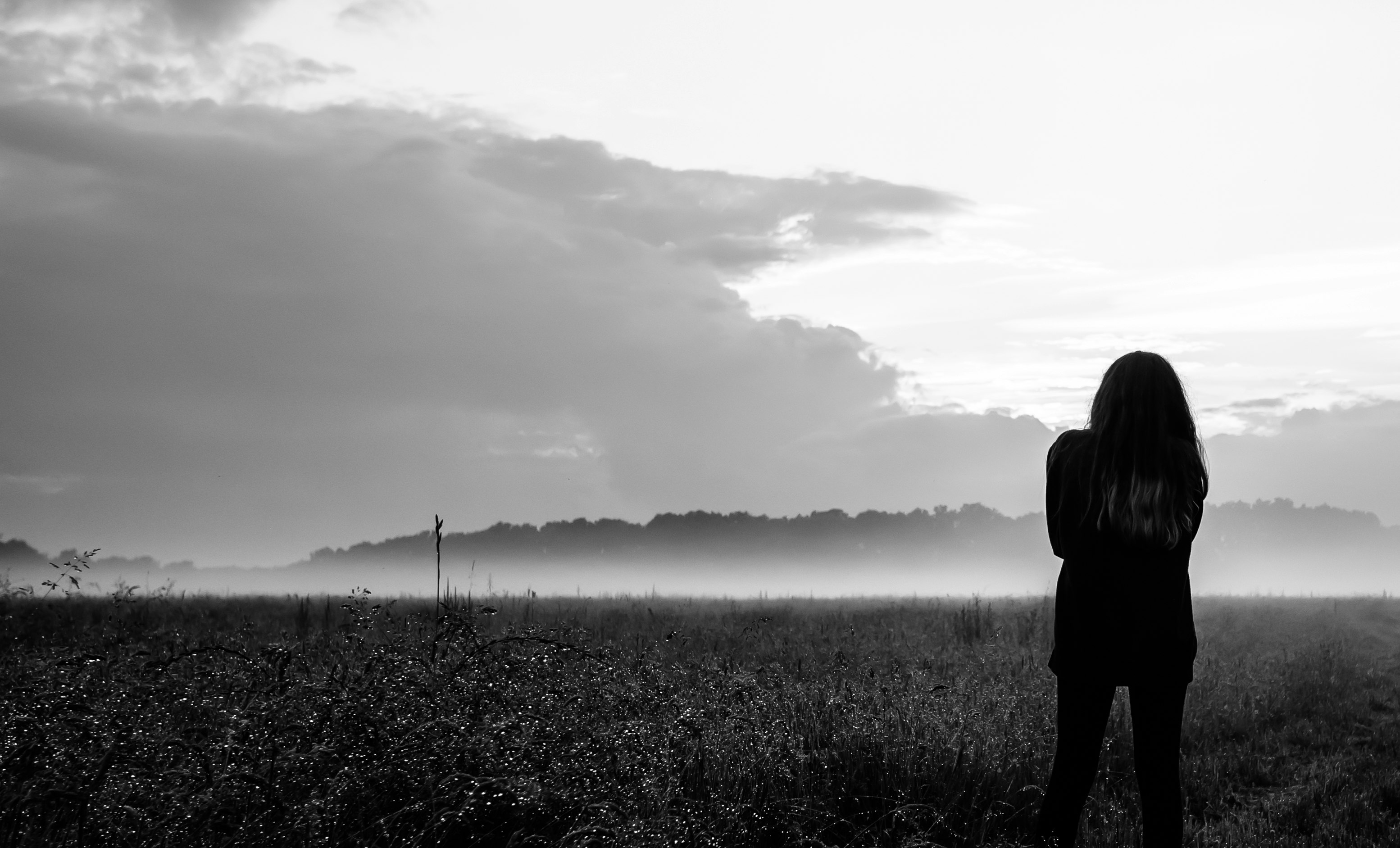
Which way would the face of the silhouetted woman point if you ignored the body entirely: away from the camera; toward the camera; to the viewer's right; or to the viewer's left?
away from the camera

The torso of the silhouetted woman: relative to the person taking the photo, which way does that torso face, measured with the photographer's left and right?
facing away from the viewer
